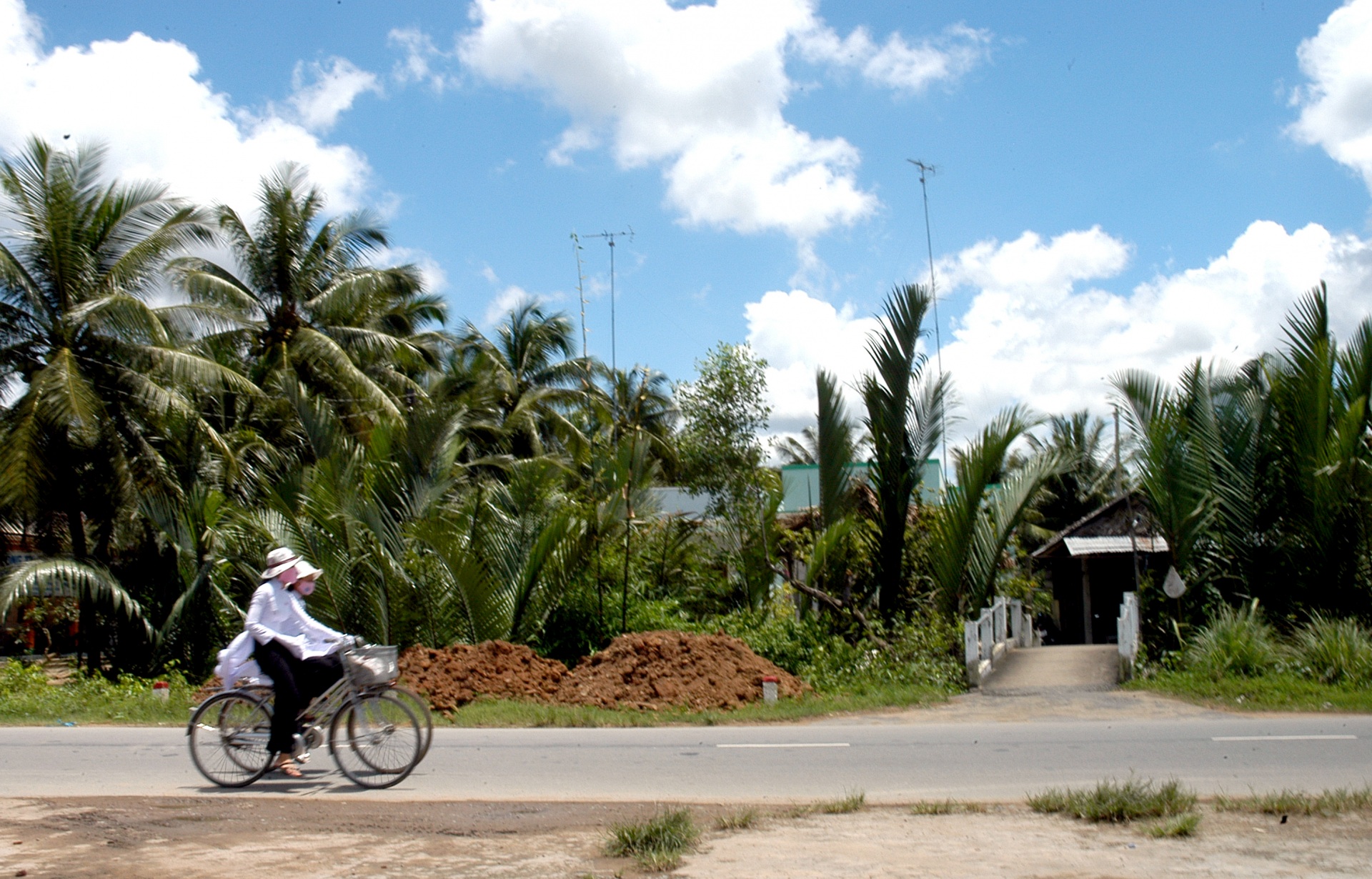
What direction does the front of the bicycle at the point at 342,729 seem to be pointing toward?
to the viewer's right

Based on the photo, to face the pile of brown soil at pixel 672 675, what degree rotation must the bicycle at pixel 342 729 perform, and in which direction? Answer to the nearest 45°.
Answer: approximately 45° to its left

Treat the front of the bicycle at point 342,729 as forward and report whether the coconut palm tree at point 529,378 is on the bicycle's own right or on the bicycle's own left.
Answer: on the bicycle's own left

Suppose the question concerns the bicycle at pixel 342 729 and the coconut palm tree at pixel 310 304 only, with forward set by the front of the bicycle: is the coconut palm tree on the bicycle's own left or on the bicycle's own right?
on the bicycle's own left

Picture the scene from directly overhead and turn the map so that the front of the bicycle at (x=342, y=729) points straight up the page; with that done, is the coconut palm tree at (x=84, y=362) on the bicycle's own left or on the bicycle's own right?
on the bicycle's own left

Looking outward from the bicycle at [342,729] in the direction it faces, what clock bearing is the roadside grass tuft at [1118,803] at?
The roadside grass tuft is roughly at 1 o'clock from the bicycle.

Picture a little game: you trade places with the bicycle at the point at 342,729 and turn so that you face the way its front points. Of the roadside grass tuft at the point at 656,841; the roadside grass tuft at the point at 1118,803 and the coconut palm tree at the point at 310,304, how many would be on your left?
1

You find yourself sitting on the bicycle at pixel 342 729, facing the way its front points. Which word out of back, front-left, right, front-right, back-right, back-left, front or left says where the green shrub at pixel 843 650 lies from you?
front-left

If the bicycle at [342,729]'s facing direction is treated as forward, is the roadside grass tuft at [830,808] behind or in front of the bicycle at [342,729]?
in front

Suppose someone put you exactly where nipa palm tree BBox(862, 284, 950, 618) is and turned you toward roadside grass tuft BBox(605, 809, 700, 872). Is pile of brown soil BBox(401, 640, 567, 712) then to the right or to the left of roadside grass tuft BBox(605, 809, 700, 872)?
right

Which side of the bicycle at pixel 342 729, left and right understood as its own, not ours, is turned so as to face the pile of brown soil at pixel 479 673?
left
